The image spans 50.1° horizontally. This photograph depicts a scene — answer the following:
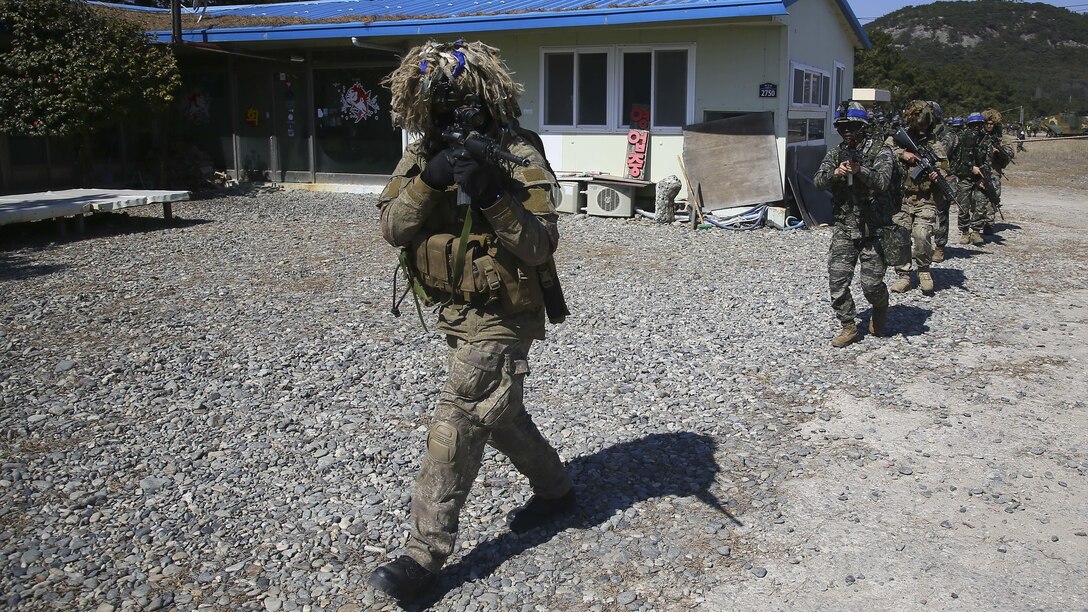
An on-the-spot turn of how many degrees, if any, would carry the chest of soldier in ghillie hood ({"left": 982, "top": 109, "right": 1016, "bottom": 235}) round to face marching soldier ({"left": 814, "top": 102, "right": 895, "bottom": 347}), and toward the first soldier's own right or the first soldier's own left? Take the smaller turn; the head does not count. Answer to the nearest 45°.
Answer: approximately 45° to the first soldier's own left

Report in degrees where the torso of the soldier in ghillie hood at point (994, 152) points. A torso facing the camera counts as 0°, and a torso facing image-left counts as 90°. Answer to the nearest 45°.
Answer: approximately 45°

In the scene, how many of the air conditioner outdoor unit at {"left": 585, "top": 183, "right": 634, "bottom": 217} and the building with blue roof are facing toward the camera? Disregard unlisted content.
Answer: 2

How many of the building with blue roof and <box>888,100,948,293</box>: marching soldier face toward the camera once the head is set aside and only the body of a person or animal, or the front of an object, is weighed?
2

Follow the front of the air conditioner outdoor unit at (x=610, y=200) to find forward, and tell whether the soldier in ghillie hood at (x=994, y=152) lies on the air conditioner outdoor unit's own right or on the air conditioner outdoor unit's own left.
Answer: on the air conditioner outdoor unit's own left

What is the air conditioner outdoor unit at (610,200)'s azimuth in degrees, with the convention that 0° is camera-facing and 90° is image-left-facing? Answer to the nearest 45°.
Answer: approximately 0°

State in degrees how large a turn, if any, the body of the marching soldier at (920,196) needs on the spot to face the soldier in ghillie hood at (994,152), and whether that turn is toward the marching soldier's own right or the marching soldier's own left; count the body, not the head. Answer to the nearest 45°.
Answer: approximately 180°
